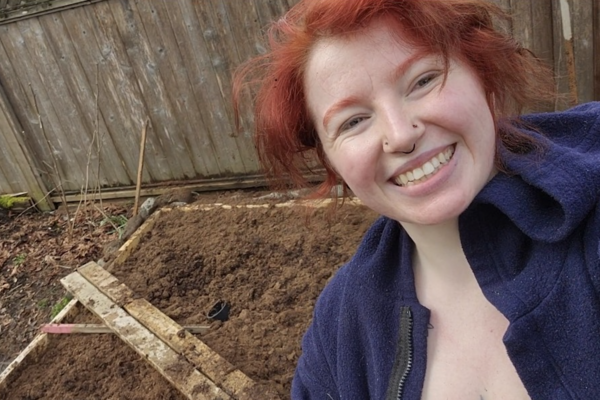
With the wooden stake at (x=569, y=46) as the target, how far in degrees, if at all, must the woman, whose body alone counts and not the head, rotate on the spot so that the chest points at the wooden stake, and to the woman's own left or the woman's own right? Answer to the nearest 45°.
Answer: approximately 180°

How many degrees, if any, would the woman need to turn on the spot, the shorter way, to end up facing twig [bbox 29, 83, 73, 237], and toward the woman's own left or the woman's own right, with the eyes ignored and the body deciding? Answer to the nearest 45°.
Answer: approximately 135° to the woman's own right

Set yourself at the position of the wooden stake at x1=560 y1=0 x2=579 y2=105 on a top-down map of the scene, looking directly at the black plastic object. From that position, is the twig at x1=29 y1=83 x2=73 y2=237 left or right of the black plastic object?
right

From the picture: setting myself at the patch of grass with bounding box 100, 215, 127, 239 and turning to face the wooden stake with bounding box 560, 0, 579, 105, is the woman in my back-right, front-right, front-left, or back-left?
front-right

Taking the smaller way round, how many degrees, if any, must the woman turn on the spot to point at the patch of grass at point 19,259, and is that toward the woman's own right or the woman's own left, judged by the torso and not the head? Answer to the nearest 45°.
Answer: approximately 135° to the woman's own right

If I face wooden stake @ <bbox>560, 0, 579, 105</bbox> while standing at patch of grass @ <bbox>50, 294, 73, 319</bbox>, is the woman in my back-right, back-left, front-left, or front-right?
front-right

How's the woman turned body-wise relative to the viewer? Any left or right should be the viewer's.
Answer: facing the viewer
